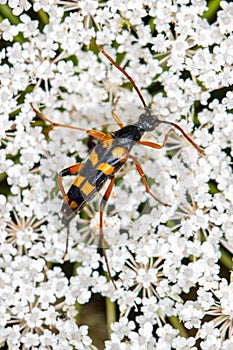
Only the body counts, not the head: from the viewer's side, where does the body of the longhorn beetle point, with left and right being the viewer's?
facing away from the viewer and to the right of the viewer
